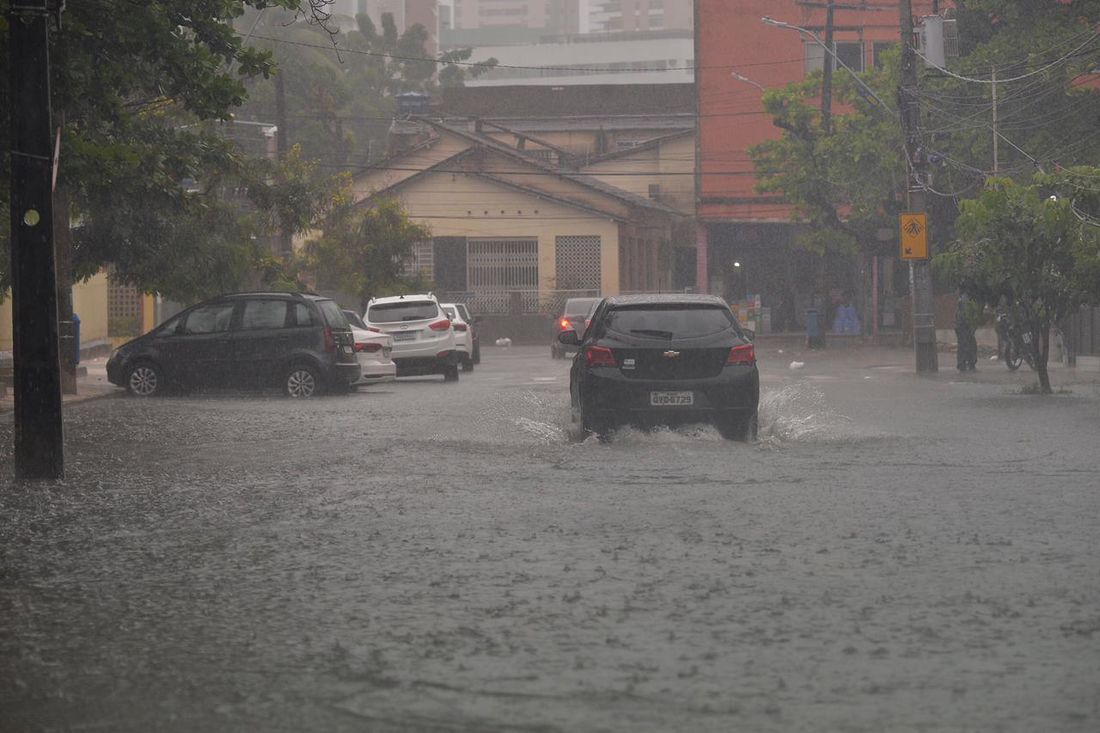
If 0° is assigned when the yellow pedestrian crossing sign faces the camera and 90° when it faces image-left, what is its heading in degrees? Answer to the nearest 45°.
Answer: approximately 0°

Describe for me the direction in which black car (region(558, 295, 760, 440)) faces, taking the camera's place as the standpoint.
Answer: facing away from the viewer

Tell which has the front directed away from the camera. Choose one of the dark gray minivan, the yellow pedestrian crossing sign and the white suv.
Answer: the white suv

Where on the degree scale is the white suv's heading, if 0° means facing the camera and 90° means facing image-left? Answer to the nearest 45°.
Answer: approximately 180°

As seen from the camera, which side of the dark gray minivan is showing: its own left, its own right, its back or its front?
left

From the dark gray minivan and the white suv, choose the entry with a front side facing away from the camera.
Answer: the white suv

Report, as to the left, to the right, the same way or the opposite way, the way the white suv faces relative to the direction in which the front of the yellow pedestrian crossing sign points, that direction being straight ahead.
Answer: the opposite way

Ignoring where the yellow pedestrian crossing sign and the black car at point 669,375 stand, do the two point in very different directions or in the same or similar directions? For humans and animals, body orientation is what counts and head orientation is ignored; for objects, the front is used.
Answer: very different directions

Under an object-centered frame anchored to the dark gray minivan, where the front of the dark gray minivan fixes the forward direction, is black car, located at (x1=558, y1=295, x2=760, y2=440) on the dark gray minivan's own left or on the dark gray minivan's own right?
on the dark gray minivan's own left

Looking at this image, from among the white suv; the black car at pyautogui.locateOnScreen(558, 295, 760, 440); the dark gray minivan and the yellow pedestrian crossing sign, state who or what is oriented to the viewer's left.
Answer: the dark gray minivan

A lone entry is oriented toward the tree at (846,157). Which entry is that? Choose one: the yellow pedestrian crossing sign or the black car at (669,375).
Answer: the black car

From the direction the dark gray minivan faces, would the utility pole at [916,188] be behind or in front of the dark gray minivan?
behind

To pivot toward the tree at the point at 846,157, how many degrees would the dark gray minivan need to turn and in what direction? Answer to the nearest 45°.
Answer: approximately 135° to its right

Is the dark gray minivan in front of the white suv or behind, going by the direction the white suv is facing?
behind

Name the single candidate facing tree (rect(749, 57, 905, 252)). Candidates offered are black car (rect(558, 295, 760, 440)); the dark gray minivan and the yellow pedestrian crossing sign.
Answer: the black car
